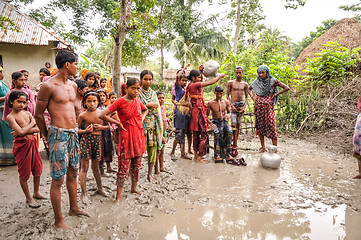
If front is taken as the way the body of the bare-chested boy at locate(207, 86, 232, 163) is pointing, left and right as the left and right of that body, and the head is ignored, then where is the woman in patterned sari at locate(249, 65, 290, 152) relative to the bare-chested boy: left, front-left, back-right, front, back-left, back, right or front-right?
back-left

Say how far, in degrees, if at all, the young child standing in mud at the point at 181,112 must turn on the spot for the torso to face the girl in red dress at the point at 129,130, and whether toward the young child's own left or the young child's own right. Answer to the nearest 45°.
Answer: approximately 45° to the young child's own right

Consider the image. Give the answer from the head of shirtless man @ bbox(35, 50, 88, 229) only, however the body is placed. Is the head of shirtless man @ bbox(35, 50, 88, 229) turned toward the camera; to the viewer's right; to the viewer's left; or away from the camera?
to the viewer's right
